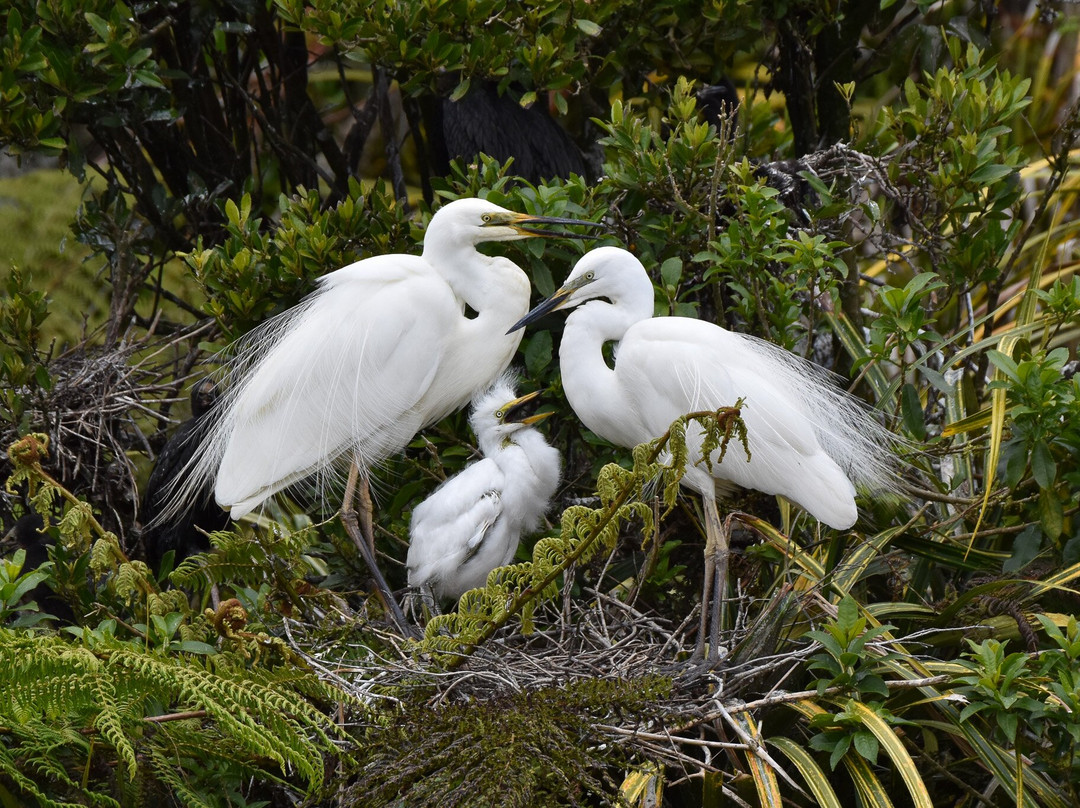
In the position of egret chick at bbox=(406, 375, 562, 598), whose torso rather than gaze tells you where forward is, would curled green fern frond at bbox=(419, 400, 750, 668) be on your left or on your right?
on your right

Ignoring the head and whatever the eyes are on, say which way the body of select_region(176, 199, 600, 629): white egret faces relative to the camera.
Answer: to the viewer's right

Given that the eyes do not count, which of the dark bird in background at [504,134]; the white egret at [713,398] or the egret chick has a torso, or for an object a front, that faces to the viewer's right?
the egret chick

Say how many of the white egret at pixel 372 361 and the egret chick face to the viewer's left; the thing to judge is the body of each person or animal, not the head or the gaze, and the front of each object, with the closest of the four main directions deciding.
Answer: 0

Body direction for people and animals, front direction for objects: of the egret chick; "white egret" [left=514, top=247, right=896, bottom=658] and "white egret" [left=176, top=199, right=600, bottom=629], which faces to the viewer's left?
"white egret" [left=514, top=247, right=896, bottom=658]

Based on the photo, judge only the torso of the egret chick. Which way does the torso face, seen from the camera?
to the viewer's right

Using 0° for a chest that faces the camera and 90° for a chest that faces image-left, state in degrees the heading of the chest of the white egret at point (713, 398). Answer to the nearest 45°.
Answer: approximately 90°
